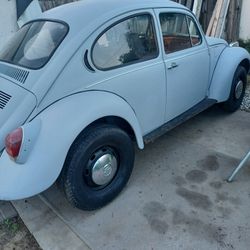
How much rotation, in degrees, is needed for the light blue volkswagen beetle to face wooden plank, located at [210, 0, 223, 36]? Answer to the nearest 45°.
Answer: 0° — it already faces it

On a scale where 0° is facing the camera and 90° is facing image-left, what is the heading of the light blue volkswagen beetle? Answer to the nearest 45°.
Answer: approximately 225°

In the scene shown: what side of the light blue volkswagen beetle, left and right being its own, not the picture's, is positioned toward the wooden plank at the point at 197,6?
front

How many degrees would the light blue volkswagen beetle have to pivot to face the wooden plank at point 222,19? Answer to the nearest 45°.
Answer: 0° — it already faces it
